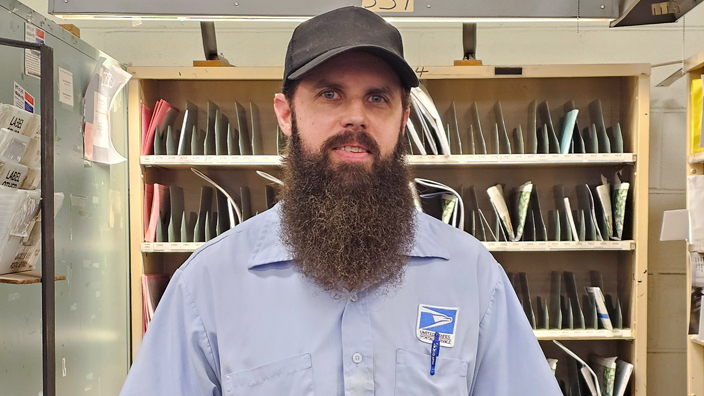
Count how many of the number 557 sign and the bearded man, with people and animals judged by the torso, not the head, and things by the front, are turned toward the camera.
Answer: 2

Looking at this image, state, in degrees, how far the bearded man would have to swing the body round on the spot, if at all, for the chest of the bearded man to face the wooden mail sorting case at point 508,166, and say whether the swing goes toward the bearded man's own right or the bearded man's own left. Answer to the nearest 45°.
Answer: approximately 135° to the bearded man's own left

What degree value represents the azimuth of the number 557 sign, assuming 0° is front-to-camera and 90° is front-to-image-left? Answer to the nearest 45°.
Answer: approximately 0°

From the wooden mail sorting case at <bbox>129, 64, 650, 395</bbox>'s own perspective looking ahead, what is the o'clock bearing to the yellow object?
The yellow object is roughly at 10 o'clock from the wooden mail sorting case.

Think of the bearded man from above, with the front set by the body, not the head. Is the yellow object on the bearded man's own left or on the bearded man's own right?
on the bearded man's own left

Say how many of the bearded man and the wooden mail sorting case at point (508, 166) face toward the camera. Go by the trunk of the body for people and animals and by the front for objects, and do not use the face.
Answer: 2

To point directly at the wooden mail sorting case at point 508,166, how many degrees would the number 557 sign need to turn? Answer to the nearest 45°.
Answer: approximately 135° to its left
